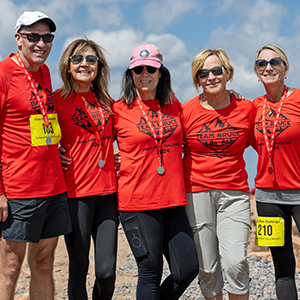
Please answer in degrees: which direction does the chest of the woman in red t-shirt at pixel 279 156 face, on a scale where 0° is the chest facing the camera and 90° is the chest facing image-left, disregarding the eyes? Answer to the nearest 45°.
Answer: approximately 0°

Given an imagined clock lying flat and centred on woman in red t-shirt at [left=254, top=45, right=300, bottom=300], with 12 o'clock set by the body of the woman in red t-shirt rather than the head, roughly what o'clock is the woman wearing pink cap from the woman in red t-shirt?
The woman wearing pink cap is roughly at 2 o'clock from the woman in red t-shirt.

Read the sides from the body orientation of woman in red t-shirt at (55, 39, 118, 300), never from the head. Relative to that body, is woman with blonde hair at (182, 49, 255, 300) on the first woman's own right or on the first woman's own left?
on the first woman's own left

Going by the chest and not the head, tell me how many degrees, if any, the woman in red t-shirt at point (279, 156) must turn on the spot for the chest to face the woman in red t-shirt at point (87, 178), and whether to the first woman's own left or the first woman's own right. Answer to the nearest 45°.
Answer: approximately 45° to the first woman's own right

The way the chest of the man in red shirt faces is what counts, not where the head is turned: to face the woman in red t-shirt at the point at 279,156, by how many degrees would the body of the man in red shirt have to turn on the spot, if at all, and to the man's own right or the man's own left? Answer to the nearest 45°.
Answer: approximately 45° to the man's own left

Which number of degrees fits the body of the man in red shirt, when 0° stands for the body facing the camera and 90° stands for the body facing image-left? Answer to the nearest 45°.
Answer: approximately 315°

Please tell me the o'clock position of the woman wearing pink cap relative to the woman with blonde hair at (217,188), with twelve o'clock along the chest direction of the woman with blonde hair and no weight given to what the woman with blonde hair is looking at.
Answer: The woman wearing pink cap is roughly at 2 o'clock from the woman with blonde hair.

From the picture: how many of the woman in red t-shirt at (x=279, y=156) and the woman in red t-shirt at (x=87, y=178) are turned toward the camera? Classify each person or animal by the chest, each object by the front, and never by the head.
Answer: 2

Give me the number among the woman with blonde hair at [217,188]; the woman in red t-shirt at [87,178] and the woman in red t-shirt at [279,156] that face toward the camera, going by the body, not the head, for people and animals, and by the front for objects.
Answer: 3
